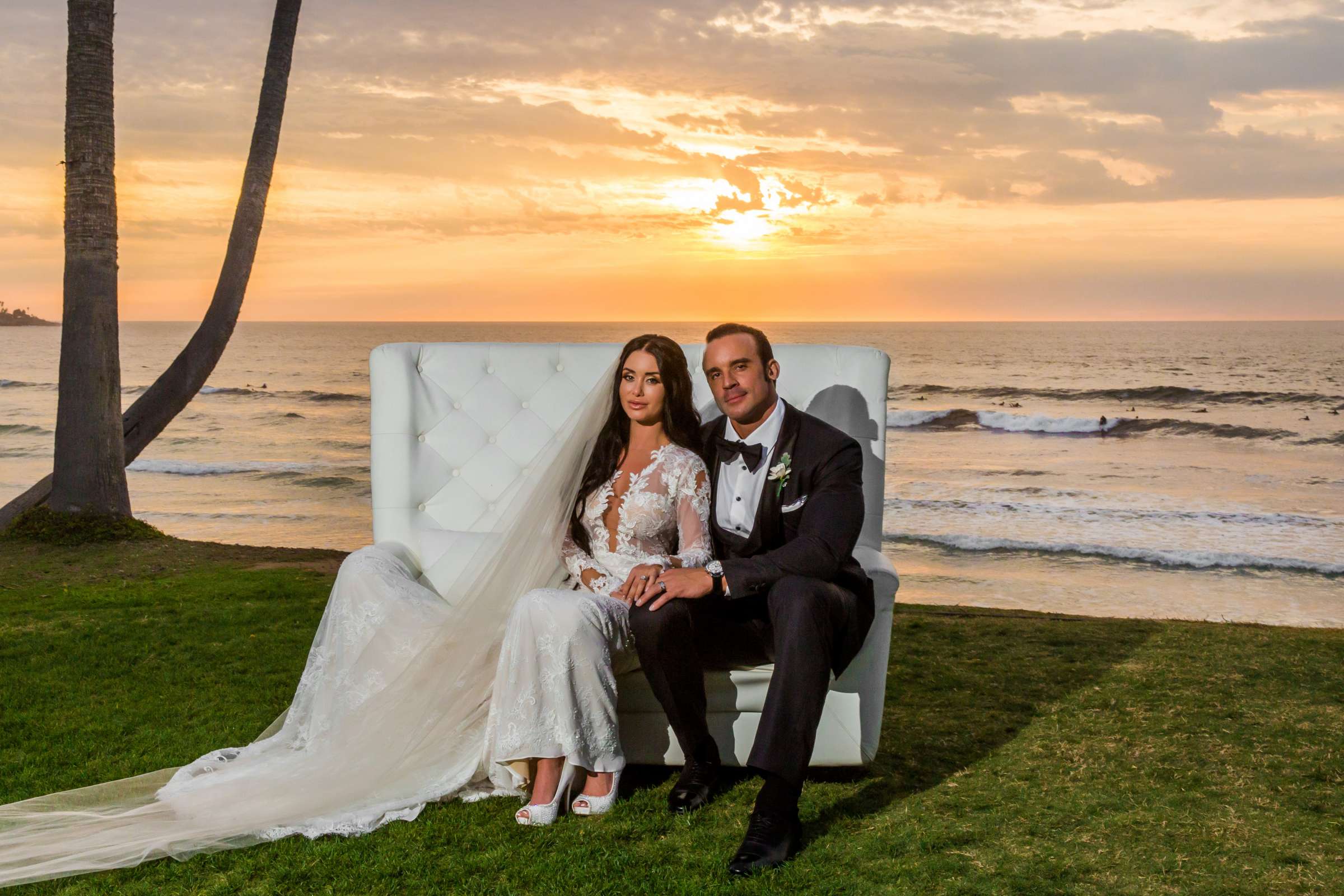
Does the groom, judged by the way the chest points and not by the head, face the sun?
no

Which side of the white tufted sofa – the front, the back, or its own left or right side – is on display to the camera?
front

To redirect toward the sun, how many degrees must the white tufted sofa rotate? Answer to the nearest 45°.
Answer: approximately 180°

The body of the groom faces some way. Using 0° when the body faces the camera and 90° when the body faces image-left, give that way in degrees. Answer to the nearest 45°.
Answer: approximately 45°

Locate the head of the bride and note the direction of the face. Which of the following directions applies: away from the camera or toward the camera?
toward the camera
